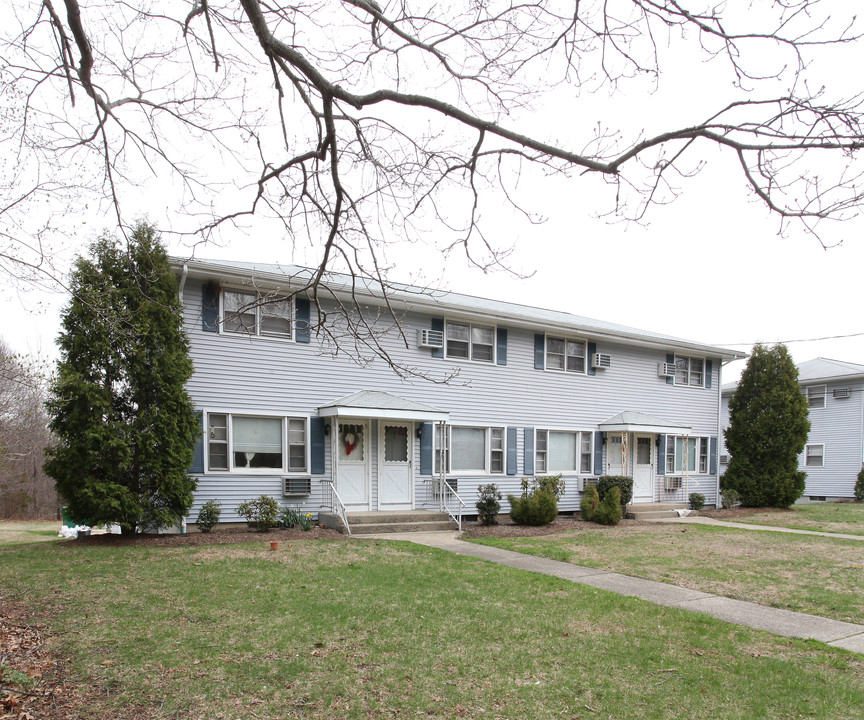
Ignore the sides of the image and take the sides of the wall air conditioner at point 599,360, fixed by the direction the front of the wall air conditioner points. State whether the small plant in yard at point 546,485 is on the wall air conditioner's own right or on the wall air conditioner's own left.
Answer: on the wall air conditioner's own right

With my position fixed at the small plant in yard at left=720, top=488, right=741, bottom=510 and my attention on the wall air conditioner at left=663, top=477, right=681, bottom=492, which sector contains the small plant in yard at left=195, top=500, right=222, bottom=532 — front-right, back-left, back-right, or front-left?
front-left

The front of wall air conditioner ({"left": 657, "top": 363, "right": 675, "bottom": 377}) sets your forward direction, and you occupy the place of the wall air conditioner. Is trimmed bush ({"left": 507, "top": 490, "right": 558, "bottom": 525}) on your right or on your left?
on your right

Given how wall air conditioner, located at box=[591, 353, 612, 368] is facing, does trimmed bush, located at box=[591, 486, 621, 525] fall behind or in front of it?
in front

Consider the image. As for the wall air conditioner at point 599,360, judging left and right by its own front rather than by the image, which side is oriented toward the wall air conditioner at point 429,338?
right

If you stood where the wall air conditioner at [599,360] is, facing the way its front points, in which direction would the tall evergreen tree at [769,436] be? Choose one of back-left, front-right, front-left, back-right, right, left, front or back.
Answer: left

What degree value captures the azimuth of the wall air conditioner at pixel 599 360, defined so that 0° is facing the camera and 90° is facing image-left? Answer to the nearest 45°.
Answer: approximately 315°

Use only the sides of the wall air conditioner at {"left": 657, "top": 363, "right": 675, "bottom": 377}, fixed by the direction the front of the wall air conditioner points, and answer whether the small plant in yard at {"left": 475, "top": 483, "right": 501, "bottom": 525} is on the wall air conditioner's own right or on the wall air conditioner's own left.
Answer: on the wall air conditioner's own right

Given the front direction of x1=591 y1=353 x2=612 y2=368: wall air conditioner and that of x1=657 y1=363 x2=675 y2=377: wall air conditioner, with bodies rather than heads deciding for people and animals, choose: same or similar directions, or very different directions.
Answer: same or similar directions

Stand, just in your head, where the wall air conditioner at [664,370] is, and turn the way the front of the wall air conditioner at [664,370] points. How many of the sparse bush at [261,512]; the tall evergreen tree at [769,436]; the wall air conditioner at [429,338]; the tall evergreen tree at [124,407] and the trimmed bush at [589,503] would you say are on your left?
1
